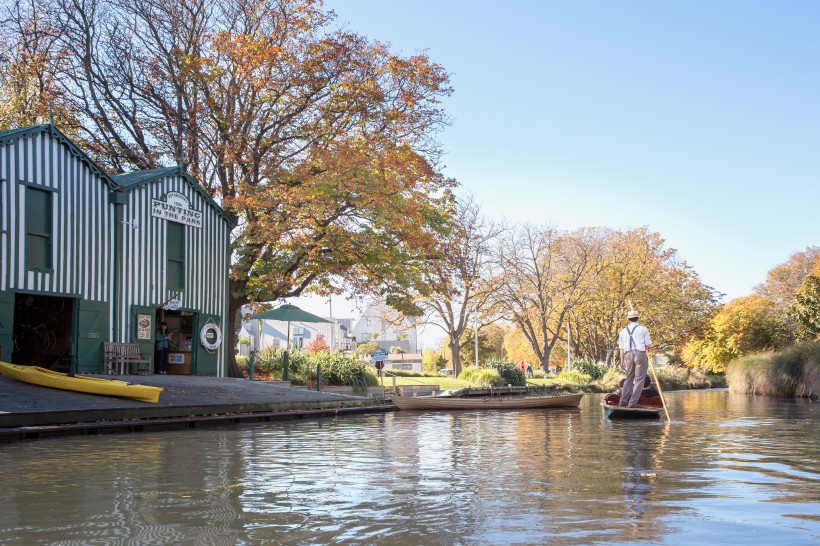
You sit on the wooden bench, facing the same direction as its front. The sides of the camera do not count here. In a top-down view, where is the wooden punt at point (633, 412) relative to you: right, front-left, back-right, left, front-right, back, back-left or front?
front

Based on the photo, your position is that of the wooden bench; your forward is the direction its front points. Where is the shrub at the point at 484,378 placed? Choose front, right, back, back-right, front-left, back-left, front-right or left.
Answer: left

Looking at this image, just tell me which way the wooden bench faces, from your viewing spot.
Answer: facing the viewer and to the right of the viewer

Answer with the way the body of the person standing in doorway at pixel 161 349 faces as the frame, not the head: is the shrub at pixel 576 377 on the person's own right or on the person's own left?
on the person's own left

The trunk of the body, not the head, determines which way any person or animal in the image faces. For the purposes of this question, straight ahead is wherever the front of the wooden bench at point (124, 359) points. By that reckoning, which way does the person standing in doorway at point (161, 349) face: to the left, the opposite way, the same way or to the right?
the same way

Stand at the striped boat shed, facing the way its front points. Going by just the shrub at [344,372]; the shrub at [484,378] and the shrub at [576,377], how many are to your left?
3

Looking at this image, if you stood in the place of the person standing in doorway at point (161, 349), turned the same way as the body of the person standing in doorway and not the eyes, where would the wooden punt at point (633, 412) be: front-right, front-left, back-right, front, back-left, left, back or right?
front

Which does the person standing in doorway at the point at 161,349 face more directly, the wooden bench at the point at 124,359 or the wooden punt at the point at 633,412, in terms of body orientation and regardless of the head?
the wooden punt

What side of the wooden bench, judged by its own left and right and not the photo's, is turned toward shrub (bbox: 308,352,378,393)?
left

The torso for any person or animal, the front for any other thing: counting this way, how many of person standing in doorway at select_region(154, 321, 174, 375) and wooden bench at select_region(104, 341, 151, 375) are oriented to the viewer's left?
0

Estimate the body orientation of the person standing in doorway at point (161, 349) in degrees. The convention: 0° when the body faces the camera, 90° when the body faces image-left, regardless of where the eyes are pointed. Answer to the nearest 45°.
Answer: approximately 315°

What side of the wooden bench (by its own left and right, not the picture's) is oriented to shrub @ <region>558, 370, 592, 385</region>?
left
